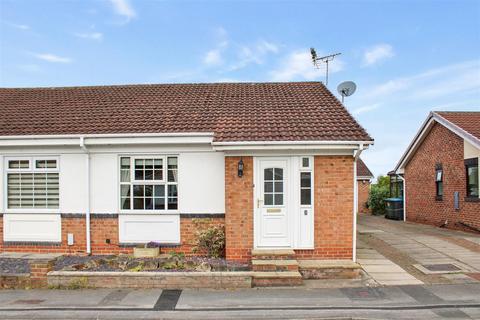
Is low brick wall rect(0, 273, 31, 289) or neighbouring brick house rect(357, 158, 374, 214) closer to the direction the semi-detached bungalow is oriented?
the low brick wall

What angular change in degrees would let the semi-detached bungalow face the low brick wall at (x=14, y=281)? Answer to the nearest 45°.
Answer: approximately 45° to its right

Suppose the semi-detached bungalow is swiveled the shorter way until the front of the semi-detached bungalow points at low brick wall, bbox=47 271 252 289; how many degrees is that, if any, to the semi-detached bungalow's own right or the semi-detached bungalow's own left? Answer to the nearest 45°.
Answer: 0° — it already faces it

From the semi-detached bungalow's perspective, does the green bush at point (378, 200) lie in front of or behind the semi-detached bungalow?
behind

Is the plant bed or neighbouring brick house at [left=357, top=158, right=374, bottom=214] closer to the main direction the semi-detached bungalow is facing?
the plant bed

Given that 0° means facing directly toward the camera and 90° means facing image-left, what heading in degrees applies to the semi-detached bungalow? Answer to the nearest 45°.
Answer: approximately 0°
